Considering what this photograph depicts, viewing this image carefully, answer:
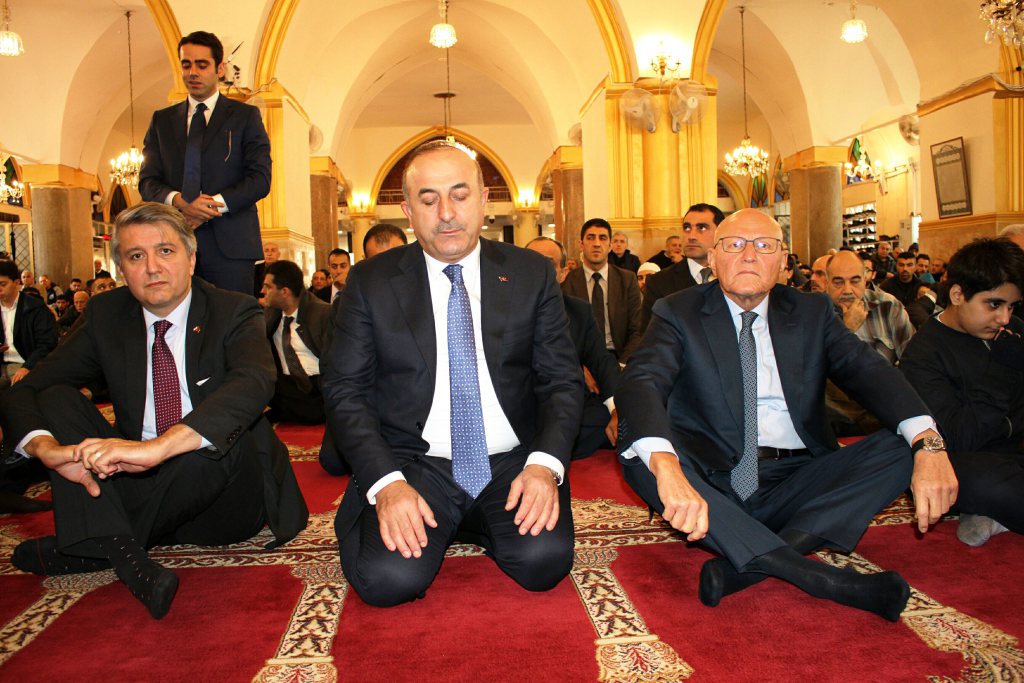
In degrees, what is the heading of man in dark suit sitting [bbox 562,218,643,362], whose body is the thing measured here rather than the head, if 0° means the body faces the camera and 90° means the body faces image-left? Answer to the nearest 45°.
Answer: approximately 0°

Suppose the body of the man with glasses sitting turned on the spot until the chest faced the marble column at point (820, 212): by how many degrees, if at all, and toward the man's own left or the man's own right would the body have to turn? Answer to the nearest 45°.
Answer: approximately 180°

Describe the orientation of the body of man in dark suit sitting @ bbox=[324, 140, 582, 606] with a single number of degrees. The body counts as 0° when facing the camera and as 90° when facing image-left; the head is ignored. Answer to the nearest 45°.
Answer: approximately 0°

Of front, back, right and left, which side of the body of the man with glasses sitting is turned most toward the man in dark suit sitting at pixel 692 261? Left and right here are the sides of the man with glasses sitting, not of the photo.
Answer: back

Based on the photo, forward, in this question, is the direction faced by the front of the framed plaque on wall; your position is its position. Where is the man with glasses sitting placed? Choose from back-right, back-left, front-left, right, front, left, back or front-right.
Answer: front-left

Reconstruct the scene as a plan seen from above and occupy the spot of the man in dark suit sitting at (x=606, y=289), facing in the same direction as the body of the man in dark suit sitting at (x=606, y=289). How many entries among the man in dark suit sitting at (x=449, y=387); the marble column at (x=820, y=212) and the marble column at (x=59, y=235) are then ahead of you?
1

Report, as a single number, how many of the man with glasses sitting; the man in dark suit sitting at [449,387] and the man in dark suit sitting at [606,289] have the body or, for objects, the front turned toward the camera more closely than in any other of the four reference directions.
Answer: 3
